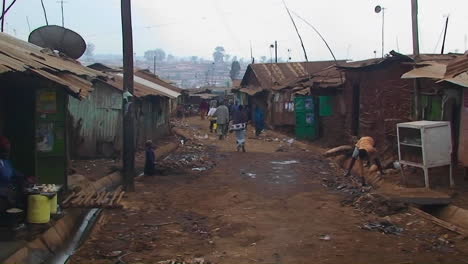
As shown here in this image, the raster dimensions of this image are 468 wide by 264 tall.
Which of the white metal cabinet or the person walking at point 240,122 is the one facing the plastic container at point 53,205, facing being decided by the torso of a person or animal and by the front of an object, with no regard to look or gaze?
the white metal cabinet

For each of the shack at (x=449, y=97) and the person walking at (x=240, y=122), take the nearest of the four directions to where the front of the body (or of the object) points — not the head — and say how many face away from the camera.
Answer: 1

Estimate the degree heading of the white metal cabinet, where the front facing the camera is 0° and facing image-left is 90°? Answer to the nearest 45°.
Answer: approximately 45°

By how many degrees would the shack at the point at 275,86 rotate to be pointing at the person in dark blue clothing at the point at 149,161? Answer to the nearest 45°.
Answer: approximately 45° to its left

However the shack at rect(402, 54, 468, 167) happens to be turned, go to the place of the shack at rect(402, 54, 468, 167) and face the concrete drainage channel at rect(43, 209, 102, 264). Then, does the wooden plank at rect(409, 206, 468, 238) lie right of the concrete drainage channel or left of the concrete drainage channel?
left

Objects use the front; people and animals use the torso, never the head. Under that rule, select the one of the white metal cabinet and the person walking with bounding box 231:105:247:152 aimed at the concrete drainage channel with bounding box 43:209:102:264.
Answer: the white metal cabinet

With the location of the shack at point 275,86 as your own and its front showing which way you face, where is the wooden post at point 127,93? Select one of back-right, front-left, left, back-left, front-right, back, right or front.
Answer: front-left

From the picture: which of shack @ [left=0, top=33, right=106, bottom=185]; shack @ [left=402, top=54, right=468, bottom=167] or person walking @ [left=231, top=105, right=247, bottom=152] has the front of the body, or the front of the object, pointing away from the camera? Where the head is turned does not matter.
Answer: the person walking

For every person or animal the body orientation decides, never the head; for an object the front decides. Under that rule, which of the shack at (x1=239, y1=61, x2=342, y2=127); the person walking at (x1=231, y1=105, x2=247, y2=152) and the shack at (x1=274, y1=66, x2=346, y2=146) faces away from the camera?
the person walking

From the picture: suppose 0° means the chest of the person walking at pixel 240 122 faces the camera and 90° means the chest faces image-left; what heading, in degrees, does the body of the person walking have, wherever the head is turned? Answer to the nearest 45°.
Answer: approximately 180°

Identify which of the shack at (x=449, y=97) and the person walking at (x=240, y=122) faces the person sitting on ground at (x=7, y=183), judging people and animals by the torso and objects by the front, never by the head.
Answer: the shack

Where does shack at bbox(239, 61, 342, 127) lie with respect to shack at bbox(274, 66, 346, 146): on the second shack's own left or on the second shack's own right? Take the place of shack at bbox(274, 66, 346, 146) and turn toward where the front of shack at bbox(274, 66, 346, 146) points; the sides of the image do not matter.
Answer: on the second shack's own right
